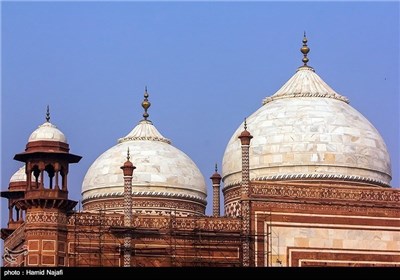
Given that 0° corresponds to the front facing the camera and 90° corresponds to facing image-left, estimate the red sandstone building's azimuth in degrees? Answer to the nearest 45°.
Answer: approximately 0°
